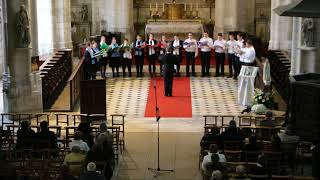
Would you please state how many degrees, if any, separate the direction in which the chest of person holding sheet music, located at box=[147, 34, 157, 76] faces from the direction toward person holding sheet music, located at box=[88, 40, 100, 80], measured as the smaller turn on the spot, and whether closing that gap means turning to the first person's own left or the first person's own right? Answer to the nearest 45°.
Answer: approximately 45° to the first person's own right

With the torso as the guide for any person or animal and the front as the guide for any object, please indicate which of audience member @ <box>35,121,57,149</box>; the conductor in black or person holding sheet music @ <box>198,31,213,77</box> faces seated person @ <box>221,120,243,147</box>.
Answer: the person holding sheet music

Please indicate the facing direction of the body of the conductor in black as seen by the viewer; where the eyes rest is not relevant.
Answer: away from the camera

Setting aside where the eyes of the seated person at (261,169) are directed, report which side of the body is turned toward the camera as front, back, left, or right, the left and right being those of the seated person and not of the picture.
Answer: back

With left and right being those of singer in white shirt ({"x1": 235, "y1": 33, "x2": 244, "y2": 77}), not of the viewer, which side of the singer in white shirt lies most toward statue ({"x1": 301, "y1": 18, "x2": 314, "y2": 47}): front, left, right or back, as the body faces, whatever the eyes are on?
left

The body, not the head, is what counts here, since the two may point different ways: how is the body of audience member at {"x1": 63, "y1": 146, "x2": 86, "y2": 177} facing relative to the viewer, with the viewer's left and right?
facing away from the viewer

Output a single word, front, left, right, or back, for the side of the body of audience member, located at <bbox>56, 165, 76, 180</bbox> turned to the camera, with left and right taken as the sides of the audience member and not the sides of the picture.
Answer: back

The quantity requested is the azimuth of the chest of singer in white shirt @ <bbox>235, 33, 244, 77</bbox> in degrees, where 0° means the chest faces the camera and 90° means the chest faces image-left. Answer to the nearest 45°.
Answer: approximately 45°

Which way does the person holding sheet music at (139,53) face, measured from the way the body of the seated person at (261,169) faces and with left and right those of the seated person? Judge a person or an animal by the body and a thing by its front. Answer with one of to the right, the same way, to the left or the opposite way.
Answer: the opposite way

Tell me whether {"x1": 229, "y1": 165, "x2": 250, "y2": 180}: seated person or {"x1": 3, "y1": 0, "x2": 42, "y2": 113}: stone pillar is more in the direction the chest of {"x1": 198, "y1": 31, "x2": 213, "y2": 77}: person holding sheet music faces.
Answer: the seated person

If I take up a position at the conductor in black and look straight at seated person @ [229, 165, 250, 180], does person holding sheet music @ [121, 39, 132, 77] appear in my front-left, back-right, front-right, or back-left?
back-right

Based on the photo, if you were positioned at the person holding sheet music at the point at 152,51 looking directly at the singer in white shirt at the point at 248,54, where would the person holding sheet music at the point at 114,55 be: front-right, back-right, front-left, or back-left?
back-right

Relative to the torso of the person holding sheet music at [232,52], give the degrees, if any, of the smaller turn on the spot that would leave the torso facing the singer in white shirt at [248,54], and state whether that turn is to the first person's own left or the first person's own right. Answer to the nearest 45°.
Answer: approximately 45° to the first person's own left

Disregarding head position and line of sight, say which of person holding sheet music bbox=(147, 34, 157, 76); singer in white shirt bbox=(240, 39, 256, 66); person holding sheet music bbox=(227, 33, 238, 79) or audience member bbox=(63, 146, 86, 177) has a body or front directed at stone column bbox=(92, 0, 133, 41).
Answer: the audience member
